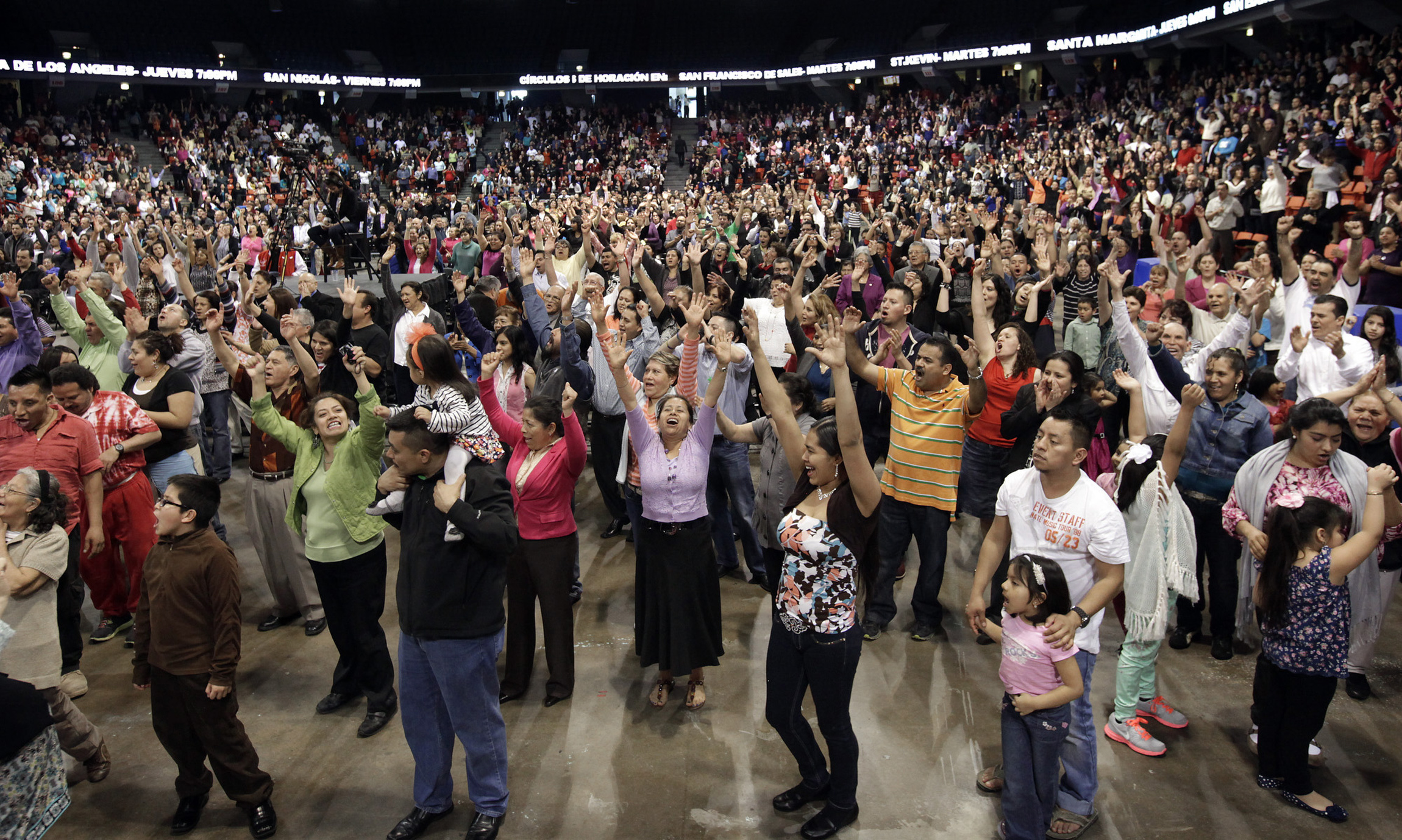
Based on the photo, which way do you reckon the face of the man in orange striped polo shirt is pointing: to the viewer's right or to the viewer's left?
to the viewer's left

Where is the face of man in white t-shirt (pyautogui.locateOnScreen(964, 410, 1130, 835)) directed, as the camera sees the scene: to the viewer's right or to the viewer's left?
to the viewer's left

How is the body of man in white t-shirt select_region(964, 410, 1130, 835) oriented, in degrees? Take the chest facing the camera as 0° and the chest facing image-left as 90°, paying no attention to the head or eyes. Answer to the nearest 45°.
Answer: approximately 45°

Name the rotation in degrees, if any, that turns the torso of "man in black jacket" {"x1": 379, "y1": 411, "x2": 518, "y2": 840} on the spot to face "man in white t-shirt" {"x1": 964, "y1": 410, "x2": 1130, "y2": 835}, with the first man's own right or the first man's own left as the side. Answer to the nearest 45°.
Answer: approximately 135° to the first man's own left

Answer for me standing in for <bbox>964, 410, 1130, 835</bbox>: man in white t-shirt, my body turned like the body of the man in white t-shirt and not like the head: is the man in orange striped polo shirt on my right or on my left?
on my right

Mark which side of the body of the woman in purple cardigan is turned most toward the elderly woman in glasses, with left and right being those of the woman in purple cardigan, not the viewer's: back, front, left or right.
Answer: right

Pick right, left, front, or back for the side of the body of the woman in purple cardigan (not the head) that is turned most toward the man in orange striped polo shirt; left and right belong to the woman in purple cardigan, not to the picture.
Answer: left

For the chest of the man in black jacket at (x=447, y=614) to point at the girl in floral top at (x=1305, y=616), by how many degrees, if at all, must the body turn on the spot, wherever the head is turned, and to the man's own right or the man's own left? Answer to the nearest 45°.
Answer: approximately 135° to the man's own left

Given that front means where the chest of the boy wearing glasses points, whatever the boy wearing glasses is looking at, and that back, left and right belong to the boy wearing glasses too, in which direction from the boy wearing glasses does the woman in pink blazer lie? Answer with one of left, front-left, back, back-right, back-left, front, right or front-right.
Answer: back-left
